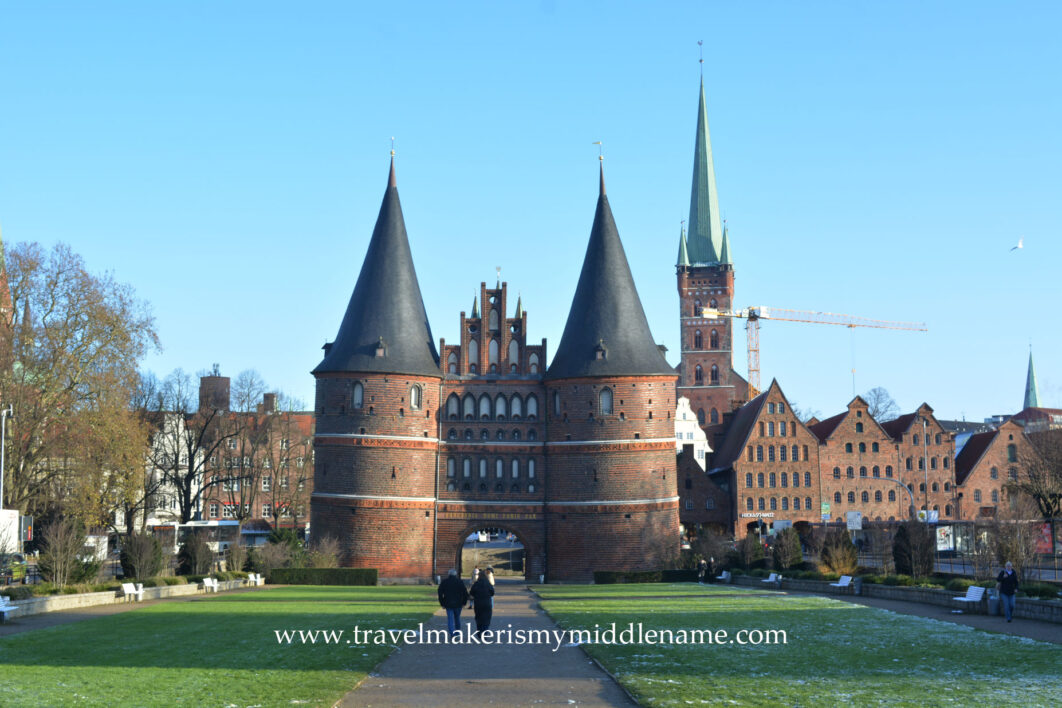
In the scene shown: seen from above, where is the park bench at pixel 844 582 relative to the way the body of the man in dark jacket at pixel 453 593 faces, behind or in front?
in front

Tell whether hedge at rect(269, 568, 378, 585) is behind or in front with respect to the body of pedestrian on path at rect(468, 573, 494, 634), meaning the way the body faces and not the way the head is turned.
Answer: in front

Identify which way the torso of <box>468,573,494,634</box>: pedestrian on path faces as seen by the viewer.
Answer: away from the camera

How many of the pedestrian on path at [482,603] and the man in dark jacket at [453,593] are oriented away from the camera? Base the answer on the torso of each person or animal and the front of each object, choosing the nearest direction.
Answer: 2

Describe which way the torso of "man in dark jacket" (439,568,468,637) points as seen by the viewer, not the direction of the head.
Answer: away from the camera
